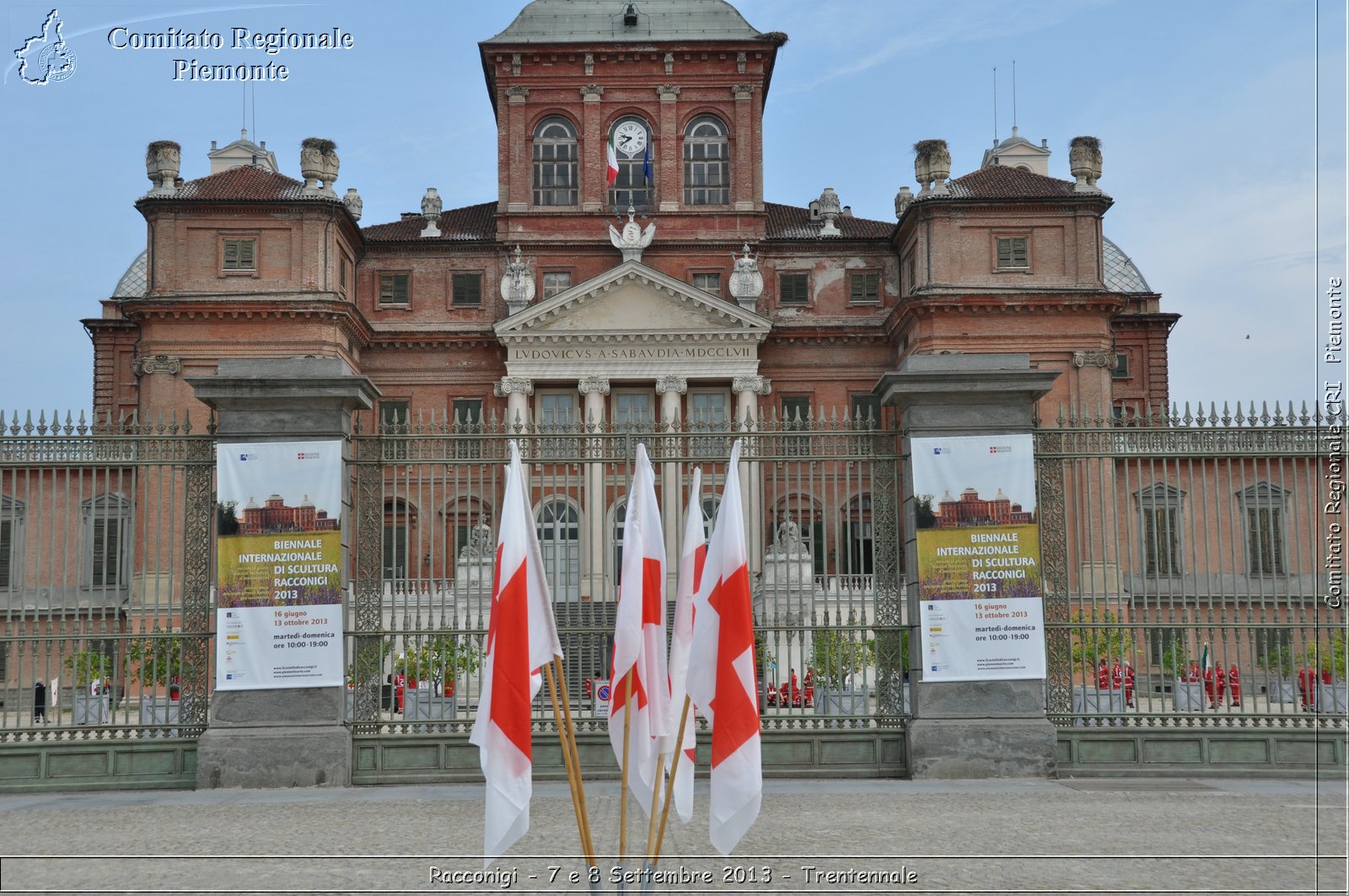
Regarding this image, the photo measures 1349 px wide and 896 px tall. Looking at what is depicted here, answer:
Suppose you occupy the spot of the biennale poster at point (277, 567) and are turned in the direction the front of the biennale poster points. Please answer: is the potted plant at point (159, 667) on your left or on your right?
on your right

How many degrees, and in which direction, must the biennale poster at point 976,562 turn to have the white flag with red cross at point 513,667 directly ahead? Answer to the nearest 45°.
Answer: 0° — it already faces it

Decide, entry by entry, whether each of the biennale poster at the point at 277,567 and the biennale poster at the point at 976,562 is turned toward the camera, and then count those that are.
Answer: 2

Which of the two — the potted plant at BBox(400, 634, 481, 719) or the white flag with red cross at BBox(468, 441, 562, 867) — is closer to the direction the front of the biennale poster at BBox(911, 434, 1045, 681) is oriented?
the white flag with red cross

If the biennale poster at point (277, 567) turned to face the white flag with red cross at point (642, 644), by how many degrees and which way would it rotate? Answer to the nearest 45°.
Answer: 0° — it already faces it

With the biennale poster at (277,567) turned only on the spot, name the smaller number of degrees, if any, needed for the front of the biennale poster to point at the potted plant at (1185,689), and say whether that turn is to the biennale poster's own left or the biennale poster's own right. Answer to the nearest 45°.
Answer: approximately 90° to the biennale poster's own left

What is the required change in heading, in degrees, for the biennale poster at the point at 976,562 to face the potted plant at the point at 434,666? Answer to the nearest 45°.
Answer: approximately 90° to its right

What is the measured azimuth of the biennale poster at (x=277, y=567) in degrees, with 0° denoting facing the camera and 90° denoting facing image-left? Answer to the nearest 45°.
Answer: approximately 0°
